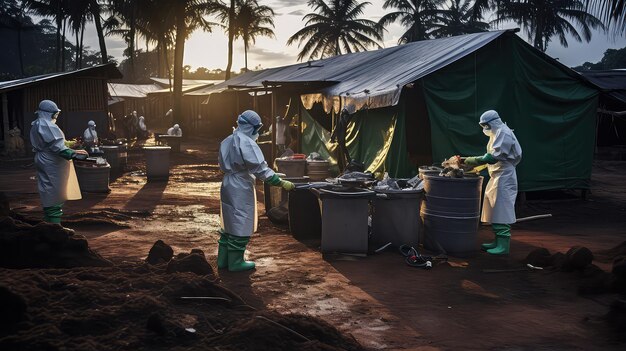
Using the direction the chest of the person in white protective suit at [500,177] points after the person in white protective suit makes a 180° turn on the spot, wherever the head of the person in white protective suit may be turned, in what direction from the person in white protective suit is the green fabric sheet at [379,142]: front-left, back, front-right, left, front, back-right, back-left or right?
back-left

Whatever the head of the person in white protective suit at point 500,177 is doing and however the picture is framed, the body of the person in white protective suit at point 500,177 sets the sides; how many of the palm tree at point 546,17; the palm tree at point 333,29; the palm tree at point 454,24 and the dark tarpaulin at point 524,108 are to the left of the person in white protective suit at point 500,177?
0

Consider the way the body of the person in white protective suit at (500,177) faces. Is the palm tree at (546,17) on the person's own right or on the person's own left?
on the person's own right

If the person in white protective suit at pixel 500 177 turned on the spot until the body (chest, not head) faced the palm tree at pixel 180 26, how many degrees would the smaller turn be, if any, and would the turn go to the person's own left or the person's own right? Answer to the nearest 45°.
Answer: approximately 45° to the person's own right

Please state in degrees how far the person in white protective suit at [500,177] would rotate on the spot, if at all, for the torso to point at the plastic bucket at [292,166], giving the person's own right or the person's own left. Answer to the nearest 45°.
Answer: approximately 45° to the person's own right

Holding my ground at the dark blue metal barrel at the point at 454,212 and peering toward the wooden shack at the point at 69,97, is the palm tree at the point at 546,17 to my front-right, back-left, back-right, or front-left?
front-right

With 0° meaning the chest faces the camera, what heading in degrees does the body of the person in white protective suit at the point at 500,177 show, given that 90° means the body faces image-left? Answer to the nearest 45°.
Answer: approximately 90°

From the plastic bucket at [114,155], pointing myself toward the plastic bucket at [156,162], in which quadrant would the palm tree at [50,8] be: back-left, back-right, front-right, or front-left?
back-left

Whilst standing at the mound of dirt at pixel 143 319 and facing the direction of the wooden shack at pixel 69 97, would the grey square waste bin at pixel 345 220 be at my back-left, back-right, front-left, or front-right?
front-right

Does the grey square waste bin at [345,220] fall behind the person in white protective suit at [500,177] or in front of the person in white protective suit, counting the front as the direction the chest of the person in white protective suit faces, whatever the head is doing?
in front

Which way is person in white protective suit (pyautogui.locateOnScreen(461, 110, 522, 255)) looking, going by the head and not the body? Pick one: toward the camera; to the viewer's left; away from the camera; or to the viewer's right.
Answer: to the viewer's left

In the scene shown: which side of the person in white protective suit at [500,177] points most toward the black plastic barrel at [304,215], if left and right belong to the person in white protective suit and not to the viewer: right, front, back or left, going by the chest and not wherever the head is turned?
front

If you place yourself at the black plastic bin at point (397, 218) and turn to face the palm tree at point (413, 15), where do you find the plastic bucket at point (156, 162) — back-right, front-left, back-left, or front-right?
front-left

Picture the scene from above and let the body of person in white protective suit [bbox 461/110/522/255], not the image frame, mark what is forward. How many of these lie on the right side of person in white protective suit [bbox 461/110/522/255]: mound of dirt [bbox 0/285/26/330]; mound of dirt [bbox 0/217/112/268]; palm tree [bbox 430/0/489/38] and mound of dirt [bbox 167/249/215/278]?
1

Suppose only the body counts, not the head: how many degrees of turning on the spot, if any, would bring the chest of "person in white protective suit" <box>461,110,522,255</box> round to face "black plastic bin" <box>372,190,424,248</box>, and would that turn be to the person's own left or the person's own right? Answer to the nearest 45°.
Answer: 0° — they already face it

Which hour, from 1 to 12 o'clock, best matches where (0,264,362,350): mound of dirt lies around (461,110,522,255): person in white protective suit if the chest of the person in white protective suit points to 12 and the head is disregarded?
The mound of dirt is roughly at 10 o'clock from the person in white protective suit.

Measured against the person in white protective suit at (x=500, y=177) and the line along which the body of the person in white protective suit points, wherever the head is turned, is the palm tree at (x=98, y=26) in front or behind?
in front

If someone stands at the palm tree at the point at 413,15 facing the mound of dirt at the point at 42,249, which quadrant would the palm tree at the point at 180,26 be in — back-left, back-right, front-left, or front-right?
front-right

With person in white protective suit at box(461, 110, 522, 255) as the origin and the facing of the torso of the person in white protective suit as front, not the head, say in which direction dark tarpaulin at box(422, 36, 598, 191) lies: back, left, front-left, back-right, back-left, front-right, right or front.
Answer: right
